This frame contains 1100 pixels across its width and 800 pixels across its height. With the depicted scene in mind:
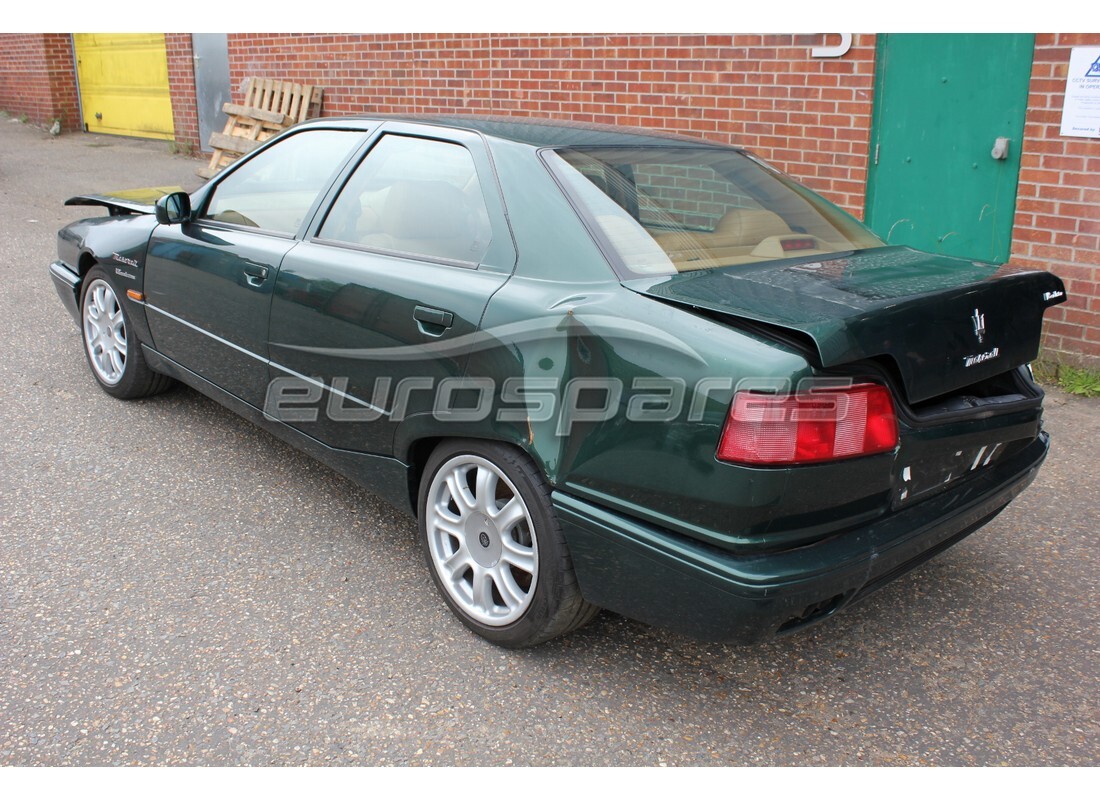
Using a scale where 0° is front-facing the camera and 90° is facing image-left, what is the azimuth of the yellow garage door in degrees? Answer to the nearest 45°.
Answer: approximately 0°

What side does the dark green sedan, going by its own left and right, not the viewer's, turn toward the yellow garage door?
front

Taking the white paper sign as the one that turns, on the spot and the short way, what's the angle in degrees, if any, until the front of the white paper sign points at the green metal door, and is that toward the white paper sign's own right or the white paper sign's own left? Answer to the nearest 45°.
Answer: approximately 135° to the white paper sign's own right

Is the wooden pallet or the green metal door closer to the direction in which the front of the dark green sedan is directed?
the wooden pallet

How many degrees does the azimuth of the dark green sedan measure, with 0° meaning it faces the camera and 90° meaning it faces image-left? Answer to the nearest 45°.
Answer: approximately 135°

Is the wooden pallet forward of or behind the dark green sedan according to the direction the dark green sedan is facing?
forward

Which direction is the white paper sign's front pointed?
toward the camera

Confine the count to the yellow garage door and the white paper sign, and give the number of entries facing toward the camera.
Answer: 2

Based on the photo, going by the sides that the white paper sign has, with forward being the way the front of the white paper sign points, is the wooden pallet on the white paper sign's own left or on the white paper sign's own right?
on the white paper sign's own right

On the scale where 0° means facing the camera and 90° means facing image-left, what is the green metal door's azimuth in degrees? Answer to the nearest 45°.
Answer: approximately 0°

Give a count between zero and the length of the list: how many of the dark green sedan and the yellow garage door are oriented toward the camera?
1
